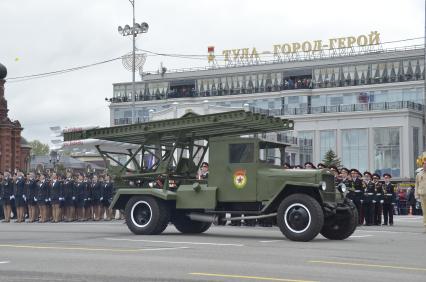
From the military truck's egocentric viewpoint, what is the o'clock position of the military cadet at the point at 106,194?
The military cadet is roughly at 7 o'clock from the military truck.

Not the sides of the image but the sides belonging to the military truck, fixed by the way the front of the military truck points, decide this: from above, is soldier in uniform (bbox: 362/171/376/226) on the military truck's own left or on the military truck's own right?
on the military truck's own left

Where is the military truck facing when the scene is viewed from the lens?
facing the viewer and to the right of the viewer

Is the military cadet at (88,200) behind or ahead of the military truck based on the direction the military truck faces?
behind

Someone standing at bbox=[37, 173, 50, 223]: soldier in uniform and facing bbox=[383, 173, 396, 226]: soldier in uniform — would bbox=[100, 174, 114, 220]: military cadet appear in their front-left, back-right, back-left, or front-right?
front-left

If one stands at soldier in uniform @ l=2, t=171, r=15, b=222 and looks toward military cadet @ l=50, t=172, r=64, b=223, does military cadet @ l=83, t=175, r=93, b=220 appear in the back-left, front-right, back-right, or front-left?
front-left

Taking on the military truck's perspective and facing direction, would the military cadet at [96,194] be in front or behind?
behind

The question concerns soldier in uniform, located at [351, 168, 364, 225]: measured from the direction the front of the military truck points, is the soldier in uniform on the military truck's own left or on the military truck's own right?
on the military truck's own left

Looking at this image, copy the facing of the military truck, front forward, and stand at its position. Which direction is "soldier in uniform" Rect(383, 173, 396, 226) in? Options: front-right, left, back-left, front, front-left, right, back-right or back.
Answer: left

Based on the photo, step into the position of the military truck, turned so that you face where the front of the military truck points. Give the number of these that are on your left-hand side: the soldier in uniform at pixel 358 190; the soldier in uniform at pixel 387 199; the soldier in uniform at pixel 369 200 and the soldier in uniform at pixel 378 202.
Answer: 4

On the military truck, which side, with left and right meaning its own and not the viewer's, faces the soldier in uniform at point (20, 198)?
back

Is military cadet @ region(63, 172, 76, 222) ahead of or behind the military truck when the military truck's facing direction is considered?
behind
